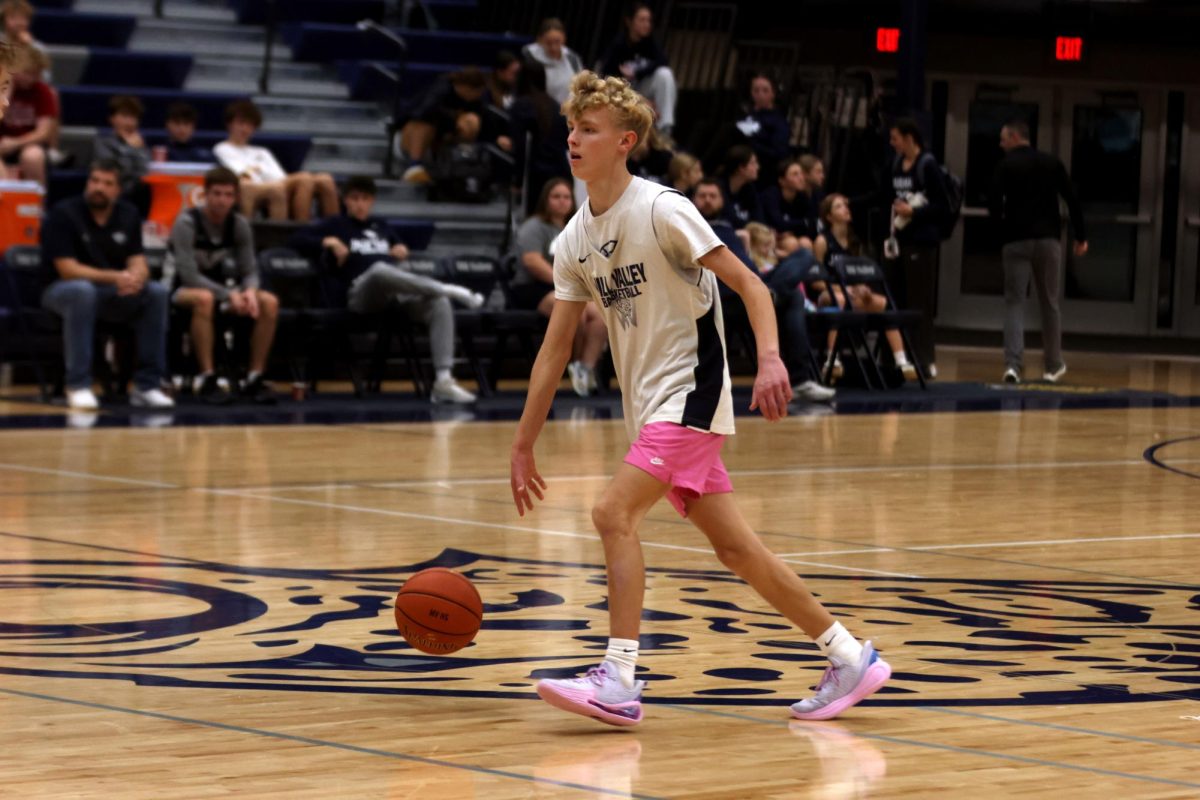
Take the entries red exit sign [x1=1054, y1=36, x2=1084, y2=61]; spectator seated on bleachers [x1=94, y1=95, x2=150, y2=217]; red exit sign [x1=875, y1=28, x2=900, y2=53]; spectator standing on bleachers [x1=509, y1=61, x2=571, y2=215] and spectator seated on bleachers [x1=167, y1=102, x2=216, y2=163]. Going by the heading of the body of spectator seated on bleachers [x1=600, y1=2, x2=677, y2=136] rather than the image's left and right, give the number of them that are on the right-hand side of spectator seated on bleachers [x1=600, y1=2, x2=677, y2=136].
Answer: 3

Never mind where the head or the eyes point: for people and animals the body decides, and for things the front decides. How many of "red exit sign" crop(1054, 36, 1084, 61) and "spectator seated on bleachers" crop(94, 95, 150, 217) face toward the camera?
2

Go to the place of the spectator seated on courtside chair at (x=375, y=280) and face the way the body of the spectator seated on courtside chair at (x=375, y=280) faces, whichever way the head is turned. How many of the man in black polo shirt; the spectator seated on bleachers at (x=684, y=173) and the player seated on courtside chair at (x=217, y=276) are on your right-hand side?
2

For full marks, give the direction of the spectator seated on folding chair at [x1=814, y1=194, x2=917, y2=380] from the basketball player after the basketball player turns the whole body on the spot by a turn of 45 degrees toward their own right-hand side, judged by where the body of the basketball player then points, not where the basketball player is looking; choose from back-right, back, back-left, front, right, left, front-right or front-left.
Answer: right
